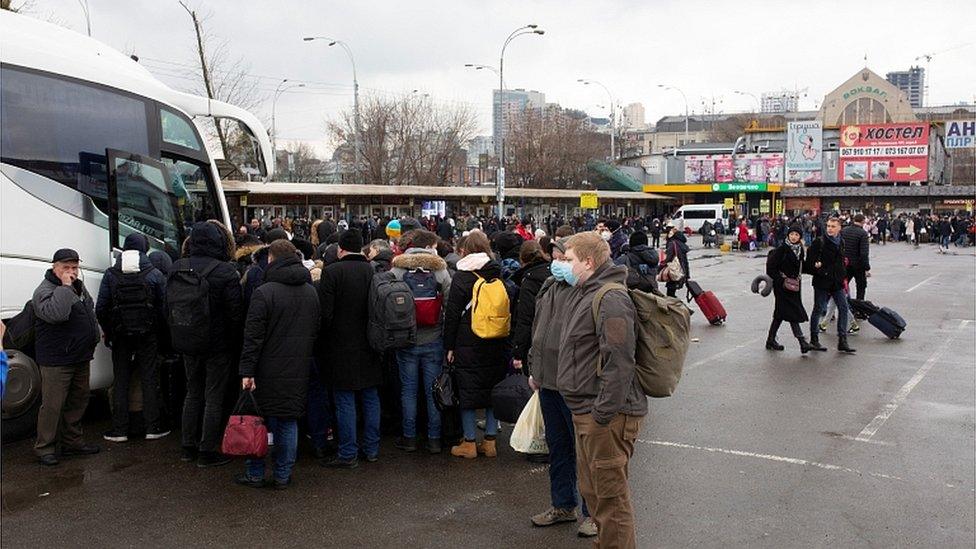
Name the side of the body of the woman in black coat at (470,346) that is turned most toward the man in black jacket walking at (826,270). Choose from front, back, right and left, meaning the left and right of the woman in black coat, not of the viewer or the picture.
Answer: right

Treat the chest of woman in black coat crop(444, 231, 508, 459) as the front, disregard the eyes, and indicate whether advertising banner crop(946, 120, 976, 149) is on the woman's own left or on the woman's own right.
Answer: on the woman's own right

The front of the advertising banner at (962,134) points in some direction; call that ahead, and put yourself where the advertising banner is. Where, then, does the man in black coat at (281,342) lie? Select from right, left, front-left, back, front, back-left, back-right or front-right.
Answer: front

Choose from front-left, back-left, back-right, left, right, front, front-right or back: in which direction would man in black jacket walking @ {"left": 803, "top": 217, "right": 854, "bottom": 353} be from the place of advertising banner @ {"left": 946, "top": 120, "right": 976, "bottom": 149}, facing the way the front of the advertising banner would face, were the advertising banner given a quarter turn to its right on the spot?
left

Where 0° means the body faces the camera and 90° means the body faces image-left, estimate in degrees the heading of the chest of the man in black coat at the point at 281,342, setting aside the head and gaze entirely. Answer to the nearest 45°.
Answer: approximately 135°

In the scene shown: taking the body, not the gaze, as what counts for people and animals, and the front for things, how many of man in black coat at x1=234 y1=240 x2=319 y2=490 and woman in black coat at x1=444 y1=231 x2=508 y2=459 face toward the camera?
0

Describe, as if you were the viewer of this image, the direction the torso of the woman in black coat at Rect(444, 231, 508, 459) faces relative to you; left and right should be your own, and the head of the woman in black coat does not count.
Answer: facing away from the viewer and to the left of the viewer

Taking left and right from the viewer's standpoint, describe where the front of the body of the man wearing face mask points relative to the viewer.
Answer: facing to the left of the viewer

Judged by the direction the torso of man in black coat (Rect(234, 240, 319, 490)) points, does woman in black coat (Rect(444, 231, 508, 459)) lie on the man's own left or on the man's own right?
on the man's own right

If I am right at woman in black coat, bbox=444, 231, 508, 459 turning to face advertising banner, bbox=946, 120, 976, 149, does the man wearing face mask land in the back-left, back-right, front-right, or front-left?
back-right

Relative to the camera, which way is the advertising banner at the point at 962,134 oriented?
toward the camera

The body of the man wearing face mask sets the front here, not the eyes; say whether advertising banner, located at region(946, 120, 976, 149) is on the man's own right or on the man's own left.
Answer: on the man's own right
